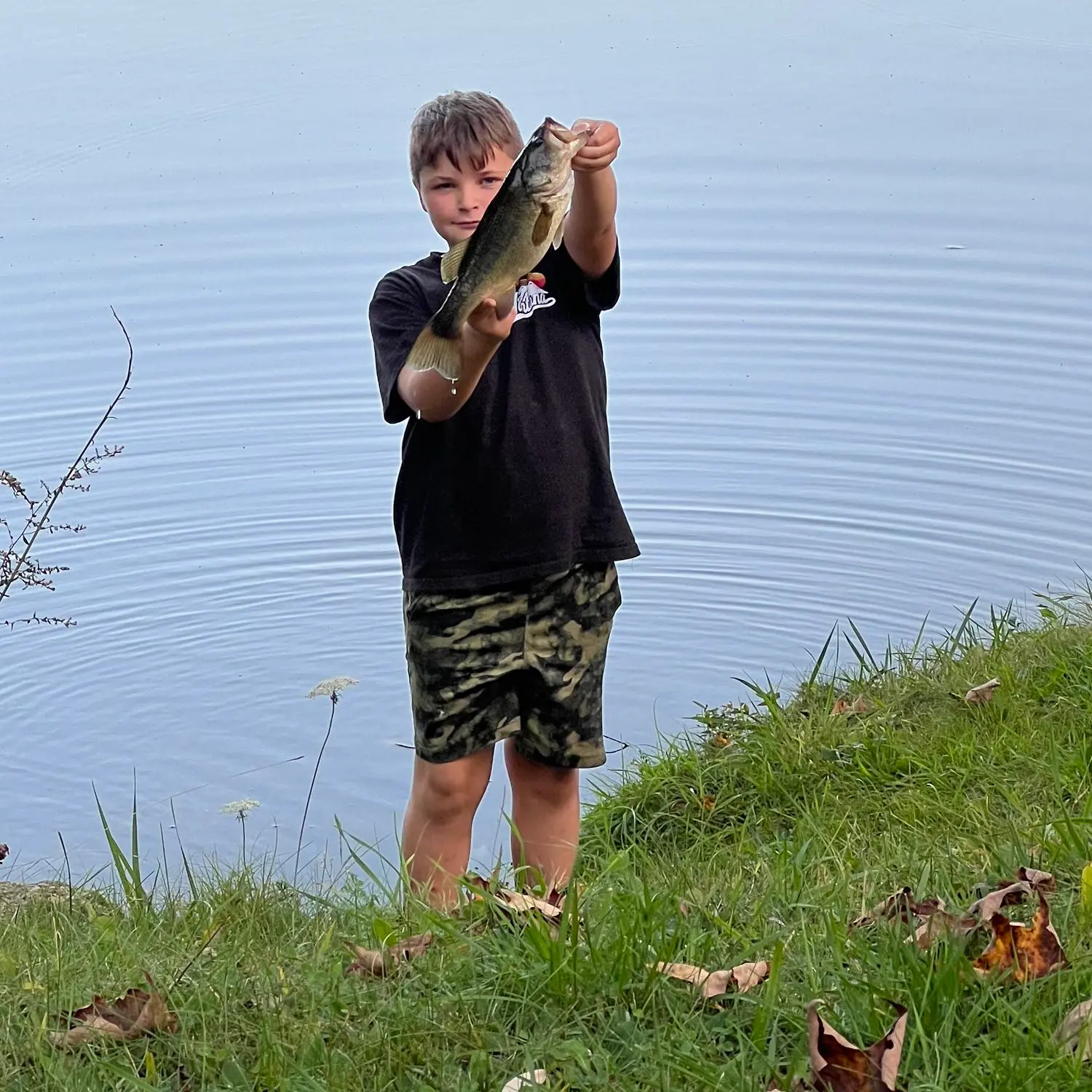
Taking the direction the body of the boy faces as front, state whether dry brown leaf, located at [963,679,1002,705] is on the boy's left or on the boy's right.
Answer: on the boy's left

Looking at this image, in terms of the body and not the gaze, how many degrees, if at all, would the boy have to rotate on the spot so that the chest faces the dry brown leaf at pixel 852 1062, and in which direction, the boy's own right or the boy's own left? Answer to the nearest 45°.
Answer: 0° — they already face it

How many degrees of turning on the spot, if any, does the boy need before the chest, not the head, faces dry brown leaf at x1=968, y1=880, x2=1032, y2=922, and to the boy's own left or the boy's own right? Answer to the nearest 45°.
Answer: approximately 45° to the boy's own left

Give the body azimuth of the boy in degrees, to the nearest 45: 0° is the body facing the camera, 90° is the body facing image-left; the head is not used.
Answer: approximately 0°

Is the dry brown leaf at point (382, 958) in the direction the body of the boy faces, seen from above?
yes

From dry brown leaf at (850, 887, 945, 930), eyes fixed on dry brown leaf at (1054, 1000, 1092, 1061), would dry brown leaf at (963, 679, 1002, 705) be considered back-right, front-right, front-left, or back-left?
back-left

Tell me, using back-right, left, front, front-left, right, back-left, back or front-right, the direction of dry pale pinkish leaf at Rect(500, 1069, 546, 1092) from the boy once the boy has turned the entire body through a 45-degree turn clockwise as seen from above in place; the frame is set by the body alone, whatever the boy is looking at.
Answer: front-left

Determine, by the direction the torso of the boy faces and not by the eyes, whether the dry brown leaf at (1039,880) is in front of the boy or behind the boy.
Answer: in front

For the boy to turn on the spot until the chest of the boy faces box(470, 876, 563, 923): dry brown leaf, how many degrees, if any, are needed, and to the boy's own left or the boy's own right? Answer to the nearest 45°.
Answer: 0° — they already face it

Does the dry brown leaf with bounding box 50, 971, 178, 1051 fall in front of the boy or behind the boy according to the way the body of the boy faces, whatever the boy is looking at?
in front
